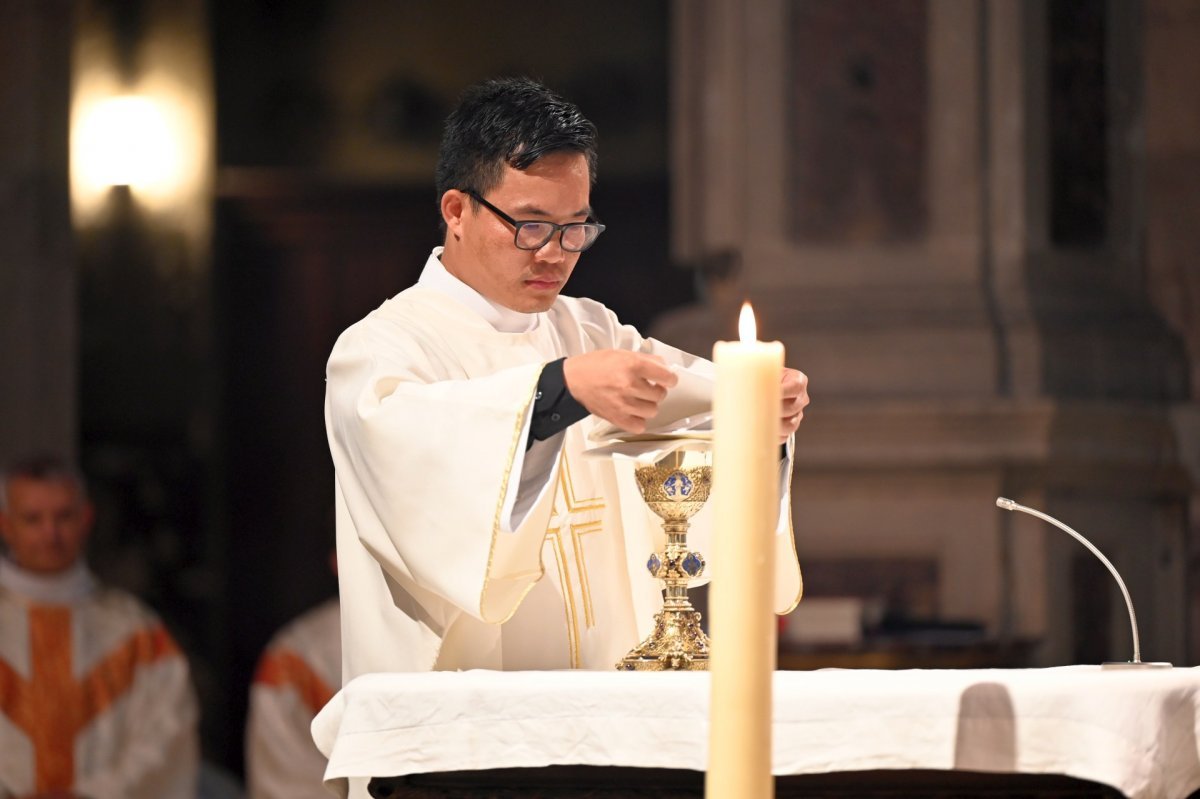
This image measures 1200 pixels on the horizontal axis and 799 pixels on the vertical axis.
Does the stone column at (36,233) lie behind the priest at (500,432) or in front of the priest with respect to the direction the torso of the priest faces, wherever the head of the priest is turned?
behind

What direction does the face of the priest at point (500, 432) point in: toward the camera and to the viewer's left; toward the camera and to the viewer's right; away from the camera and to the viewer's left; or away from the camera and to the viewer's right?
toward the camera and to the viewer's right

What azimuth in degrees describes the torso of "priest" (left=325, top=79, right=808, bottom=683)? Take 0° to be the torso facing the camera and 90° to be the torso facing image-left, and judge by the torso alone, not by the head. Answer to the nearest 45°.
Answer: approximately 315°

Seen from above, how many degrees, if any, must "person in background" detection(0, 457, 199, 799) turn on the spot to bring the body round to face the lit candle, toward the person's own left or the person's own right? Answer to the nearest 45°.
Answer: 0° — they already face it
